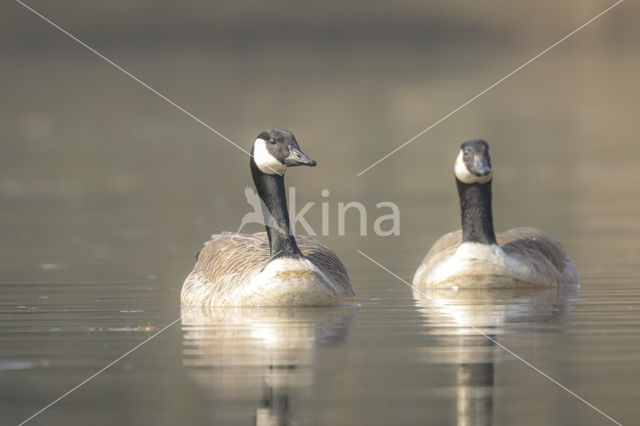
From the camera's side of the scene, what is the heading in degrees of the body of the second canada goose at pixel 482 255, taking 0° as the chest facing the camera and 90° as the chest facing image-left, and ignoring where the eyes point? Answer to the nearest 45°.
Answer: approximately 0°

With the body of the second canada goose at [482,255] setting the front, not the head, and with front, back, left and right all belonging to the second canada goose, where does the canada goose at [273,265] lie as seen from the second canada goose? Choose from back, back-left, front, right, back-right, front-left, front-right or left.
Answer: front-right
